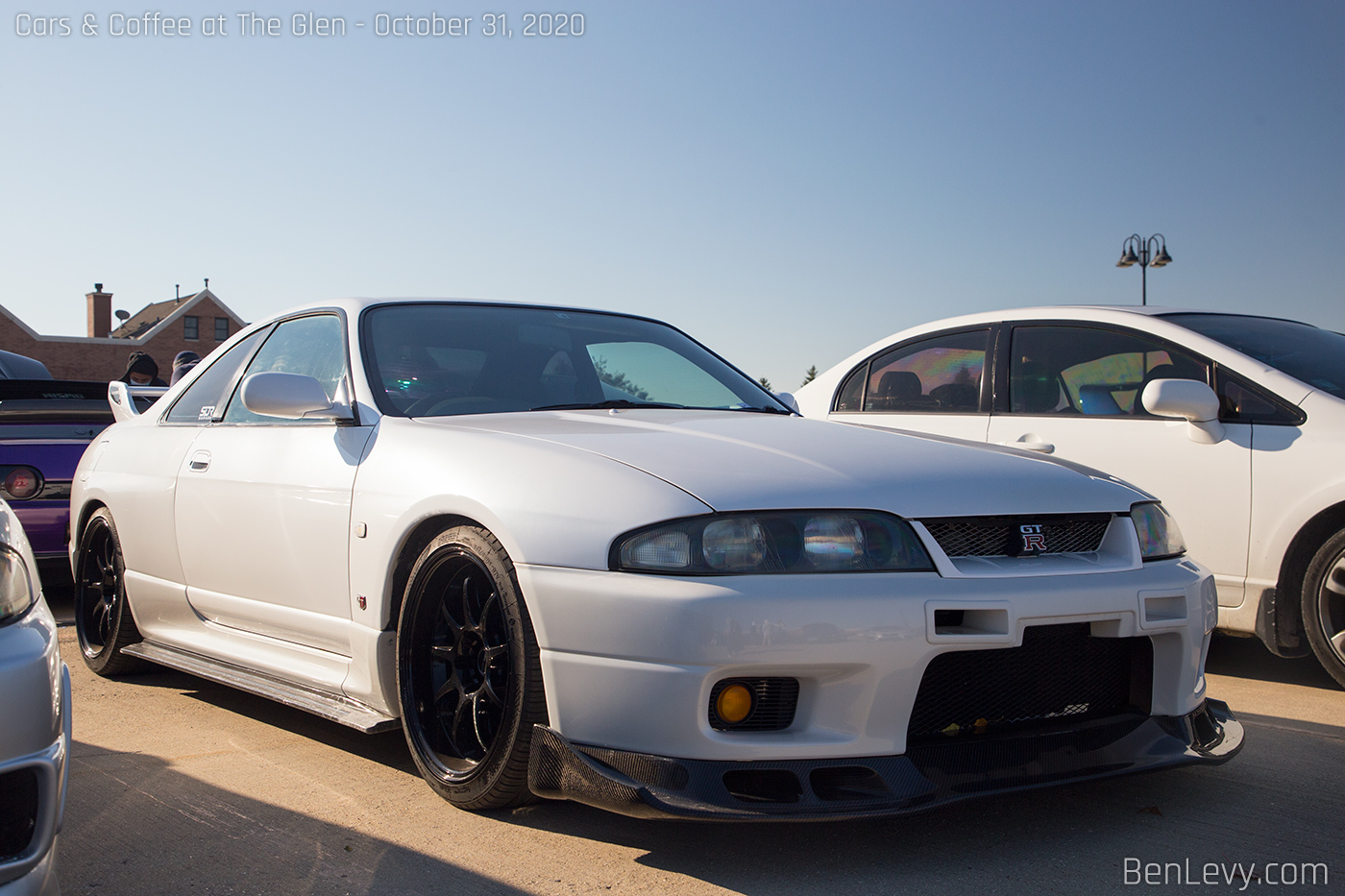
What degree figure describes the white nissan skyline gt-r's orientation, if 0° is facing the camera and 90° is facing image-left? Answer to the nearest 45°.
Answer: approximately 315°

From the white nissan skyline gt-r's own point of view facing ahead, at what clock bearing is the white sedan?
The white sedan is roughly at 9 o'clock from the white nissan skyline gt-r.

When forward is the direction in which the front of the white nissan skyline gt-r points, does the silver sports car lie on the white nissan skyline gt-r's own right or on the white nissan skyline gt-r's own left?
on the white nissan skyline gt-r's own right

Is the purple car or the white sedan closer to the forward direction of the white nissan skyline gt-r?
the white sedan

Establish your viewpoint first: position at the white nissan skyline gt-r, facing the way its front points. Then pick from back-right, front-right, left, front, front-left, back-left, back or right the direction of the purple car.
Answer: back
